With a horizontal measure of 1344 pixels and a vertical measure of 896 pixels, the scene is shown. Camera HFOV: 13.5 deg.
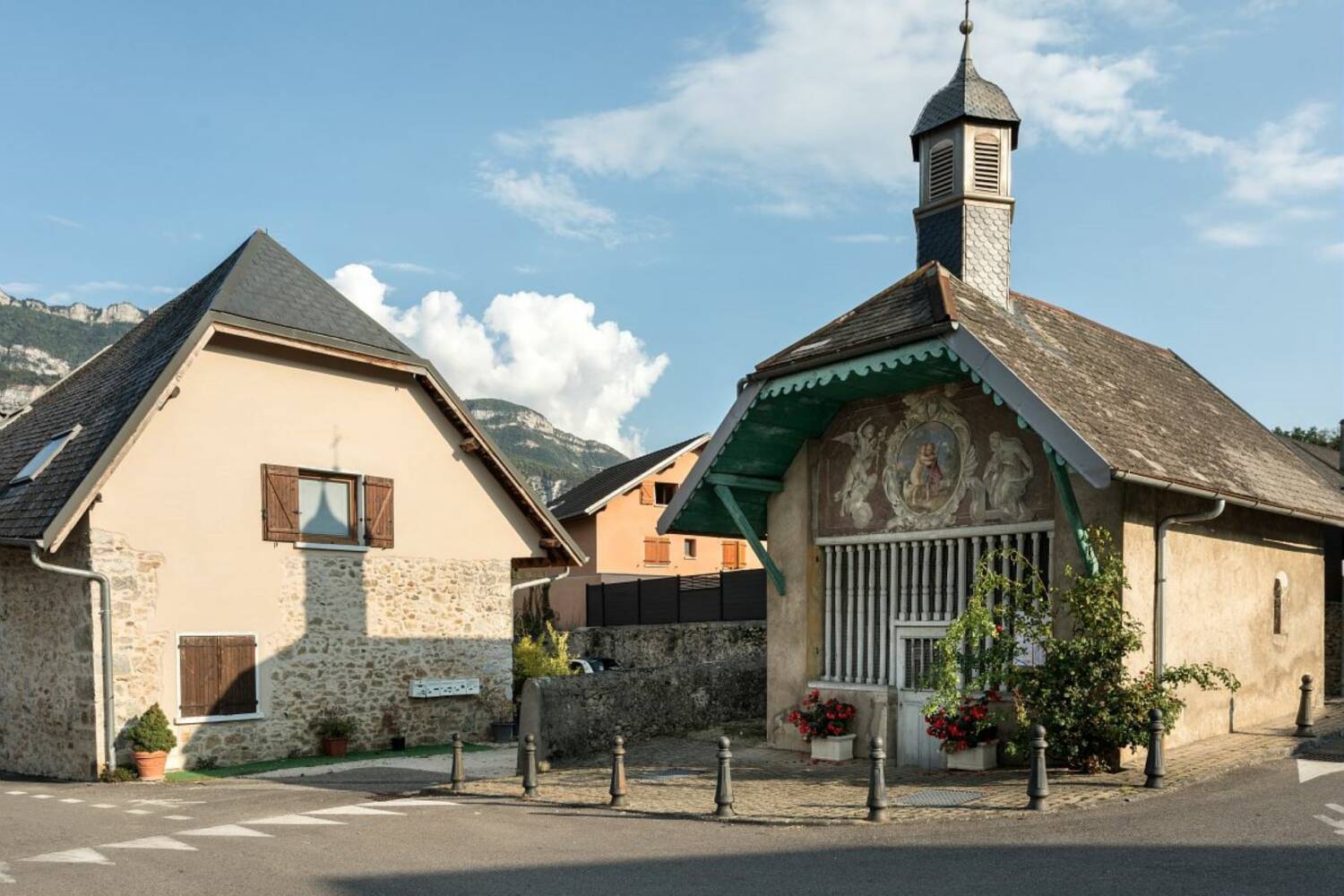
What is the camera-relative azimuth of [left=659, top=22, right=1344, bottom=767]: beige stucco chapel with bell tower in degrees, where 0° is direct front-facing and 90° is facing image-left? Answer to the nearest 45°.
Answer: approximately 45°

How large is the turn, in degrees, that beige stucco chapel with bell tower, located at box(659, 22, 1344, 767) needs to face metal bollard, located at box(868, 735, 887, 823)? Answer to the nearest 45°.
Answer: approximately 45° to its left
